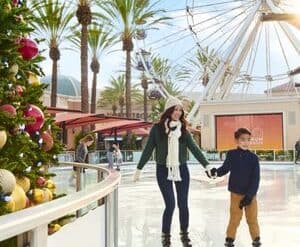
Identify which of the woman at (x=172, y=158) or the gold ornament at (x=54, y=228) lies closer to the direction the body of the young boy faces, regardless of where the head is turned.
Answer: the gold ornament

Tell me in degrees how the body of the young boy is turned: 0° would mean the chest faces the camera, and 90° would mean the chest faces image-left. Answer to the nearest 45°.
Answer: approximately 0°

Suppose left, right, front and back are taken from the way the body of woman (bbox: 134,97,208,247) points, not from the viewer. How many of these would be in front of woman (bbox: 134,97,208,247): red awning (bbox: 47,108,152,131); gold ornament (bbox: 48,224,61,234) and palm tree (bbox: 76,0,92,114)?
1

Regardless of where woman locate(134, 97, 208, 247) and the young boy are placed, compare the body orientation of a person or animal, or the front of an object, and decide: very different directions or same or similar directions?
same or similar directions

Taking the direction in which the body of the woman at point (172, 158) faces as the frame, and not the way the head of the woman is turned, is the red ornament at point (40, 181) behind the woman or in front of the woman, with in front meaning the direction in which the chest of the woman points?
in front

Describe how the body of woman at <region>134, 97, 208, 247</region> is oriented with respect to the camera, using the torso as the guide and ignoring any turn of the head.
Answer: toward the camera

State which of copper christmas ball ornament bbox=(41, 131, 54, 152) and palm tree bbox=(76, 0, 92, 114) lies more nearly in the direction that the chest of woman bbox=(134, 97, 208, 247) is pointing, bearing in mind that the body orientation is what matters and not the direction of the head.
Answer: the copper christmas ball ornament

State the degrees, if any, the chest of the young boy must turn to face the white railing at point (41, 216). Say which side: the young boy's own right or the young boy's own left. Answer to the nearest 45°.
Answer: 0° — they already face it
